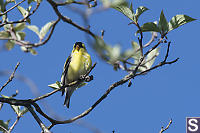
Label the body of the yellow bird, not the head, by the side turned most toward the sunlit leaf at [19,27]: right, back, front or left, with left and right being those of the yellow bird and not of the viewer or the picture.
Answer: right
